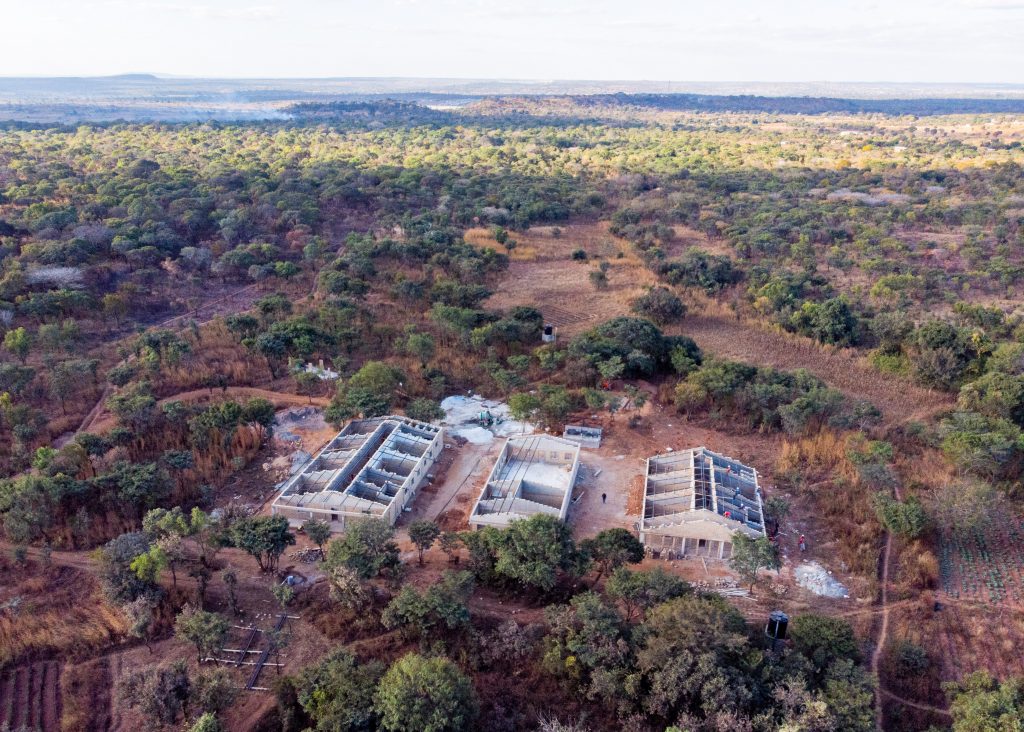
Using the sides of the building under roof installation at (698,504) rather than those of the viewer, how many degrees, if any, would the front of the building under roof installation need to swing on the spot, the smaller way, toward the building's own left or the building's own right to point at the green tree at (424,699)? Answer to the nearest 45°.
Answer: approximately 45° to the building's own right

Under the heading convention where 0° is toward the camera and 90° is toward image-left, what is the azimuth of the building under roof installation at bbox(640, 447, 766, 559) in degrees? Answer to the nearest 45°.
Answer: approximately 0°

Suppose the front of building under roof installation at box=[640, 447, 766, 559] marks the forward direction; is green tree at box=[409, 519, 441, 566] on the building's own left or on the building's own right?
on the building's own right

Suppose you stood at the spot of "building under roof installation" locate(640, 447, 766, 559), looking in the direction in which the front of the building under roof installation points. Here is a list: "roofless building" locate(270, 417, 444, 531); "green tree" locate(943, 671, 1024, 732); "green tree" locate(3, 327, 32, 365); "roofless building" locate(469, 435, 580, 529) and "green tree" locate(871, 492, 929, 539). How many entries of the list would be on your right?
3

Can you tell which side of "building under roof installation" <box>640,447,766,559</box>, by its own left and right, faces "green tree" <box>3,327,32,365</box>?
right

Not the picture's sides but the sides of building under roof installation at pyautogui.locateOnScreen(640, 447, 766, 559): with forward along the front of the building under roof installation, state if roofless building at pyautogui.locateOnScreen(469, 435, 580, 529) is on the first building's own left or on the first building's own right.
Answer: on the first building's own right

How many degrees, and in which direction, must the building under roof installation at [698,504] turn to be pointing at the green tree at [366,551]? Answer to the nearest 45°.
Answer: approximately 45° to its right
